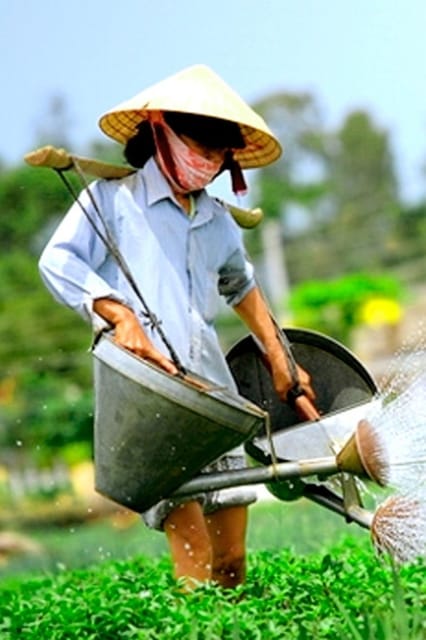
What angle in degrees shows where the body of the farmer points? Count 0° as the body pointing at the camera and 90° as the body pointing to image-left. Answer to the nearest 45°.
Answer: approximately 315°

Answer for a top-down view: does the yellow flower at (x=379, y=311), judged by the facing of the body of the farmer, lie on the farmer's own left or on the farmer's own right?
on the farmer's own left

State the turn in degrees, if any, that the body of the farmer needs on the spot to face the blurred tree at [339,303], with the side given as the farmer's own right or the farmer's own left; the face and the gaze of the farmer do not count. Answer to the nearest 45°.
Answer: approximately 135° to the farmer's own left

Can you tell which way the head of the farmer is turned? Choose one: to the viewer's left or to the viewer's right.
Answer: to the viewer's right
